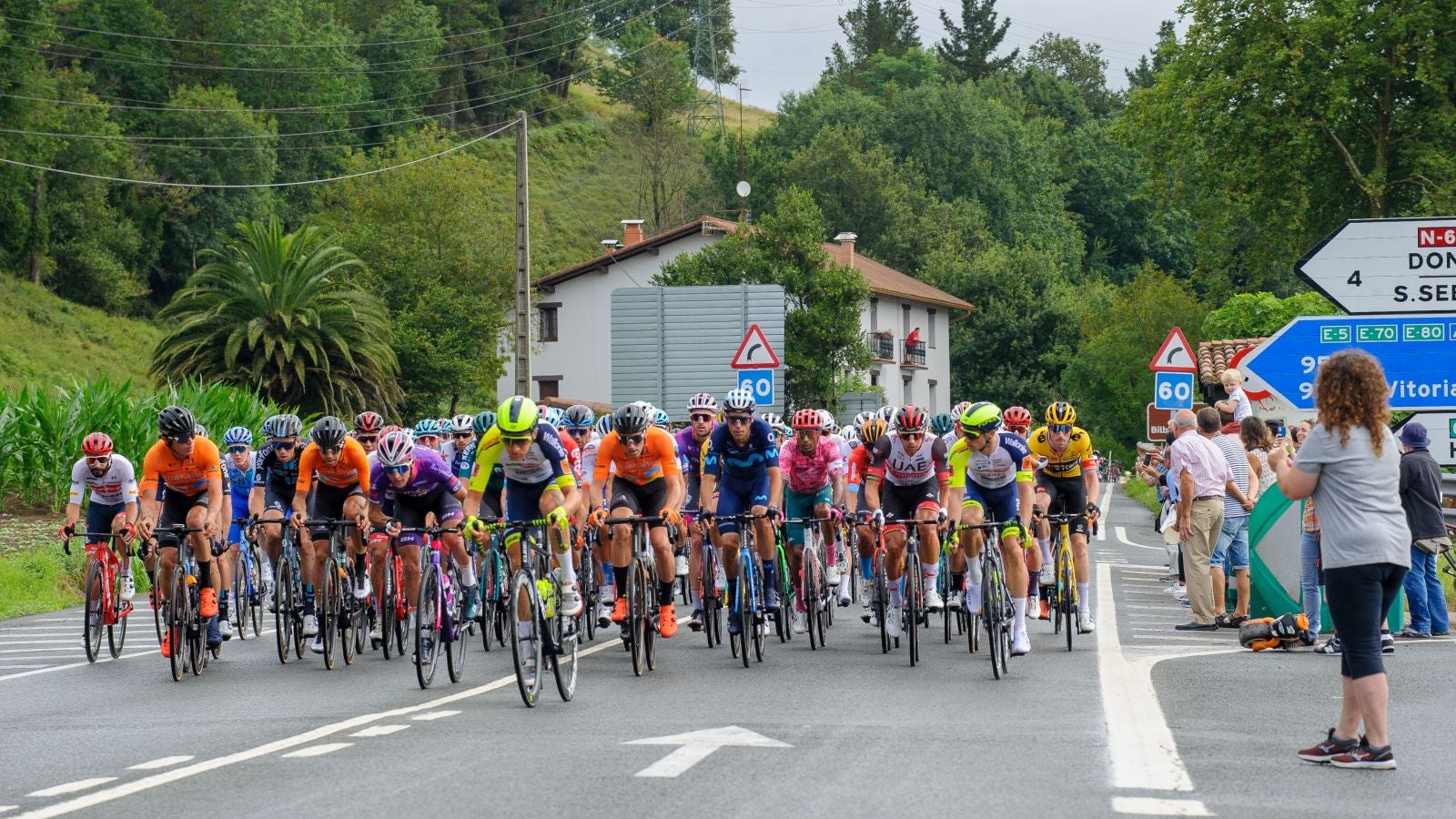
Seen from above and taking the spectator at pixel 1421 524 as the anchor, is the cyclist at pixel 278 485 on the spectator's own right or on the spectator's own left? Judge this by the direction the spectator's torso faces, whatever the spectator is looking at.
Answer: on the spectator's own left

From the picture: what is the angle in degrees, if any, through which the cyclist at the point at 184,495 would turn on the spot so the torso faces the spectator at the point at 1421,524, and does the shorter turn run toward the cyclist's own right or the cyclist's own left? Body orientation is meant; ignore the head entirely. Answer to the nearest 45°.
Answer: approximately 90° to the cyclist's own left

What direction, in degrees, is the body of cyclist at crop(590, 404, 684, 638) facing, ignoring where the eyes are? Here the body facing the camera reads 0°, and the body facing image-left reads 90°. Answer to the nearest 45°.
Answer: approximately 0°

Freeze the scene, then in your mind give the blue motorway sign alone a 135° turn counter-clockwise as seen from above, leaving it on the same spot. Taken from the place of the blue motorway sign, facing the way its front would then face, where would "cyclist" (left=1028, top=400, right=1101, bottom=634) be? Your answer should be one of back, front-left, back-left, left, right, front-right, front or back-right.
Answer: back-left

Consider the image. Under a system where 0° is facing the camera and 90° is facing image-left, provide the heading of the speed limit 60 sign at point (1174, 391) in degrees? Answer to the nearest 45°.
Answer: approximately 0°
